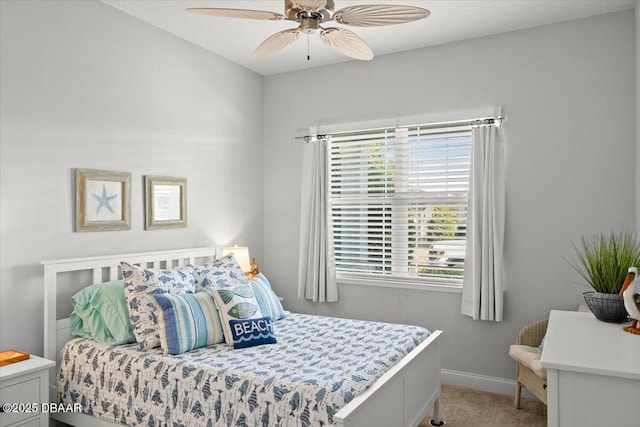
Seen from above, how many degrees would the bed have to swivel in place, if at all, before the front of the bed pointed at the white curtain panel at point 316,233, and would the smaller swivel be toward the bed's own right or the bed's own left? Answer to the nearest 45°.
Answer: approximately 135° to the bed's own left

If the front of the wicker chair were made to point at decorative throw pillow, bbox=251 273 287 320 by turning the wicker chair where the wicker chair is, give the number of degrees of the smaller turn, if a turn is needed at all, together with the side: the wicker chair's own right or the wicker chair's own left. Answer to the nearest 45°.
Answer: approximately 45° to the wicker chair's own right

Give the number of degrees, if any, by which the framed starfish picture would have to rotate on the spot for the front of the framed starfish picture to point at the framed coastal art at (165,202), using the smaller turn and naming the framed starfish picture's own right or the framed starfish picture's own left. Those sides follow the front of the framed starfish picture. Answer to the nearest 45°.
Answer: approximately 90° to the framed starfish picture's own left

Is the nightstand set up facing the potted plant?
yes

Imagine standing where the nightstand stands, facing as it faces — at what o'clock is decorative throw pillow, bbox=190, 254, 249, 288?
The decorative throw pillow is roughly at 10 o'clock from the nightstand.

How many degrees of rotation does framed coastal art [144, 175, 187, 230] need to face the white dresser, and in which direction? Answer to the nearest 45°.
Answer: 0° — it already faces it

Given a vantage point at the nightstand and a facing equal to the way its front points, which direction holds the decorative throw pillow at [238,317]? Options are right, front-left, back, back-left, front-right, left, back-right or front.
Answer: front-left

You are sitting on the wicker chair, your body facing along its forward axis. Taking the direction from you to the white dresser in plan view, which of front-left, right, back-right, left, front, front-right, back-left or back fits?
front-left

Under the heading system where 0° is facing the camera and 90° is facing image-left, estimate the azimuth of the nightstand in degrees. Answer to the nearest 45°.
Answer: approximately 315°

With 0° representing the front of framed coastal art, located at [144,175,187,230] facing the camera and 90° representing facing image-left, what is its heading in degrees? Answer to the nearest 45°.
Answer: approximately 315°

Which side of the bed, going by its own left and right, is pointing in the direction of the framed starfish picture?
back

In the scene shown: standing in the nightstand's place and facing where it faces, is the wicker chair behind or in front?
in front
